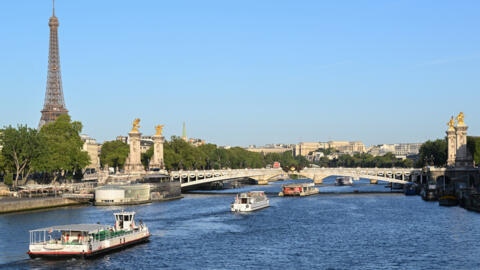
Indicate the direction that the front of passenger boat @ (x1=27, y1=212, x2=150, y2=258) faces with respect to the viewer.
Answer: facing away from the viewer and to the right of the viewer
